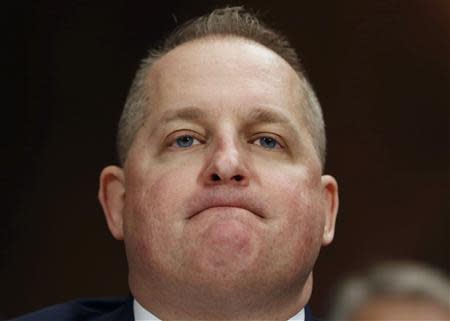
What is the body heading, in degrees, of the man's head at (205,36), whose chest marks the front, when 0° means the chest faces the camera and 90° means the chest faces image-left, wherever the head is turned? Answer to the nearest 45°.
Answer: approximately 0°
